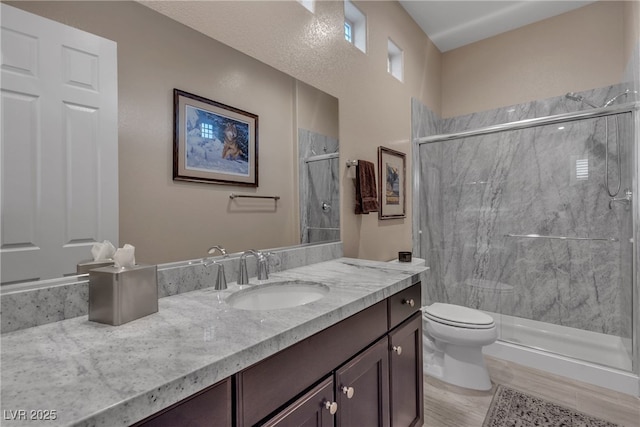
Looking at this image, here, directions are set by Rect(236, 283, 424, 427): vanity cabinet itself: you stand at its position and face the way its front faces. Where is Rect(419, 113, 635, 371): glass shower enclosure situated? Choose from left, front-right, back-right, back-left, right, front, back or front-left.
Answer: left

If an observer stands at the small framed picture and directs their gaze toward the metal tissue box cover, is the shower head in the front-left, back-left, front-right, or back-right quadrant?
back-left

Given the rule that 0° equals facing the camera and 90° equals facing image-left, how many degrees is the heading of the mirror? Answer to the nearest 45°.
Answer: approximately 315°

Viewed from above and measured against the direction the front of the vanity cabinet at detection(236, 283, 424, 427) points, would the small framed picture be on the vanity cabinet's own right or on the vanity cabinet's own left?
on the vanity cabinet's own left

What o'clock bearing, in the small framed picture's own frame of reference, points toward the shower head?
The shower head is roughly at 10 o'clock from the small framed picture.
